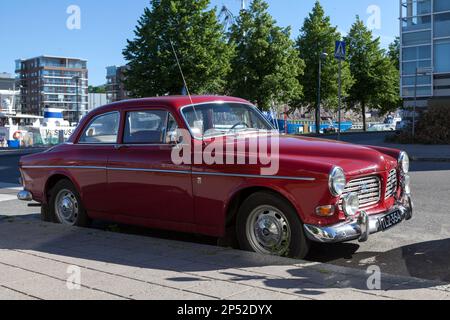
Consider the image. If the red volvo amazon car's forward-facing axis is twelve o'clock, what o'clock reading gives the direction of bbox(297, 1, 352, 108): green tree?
The green tree is roughly at 8 o'clock from the red volvo amazon car.

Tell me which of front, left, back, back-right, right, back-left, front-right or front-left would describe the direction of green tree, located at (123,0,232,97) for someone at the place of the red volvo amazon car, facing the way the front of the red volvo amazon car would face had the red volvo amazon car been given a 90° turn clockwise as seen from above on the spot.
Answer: back-right

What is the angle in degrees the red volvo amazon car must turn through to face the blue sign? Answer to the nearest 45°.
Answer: approximately 135° to its left

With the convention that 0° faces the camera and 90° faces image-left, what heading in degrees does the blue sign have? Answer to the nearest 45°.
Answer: approximately 0°

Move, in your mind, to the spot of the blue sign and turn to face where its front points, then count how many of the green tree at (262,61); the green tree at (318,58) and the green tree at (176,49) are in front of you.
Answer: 0

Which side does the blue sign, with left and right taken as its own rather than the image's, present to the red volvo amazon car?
front

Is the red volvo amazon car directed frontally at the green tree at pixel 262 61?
no

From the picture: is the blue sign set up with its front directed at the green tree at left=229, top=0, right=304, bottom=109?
no

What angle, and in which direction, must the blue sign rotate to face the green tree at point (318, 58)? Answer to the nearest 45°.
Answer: approximately 180°

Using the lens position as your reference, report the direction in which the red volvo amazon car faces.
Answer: facing the viewer and to the right of the viewer
